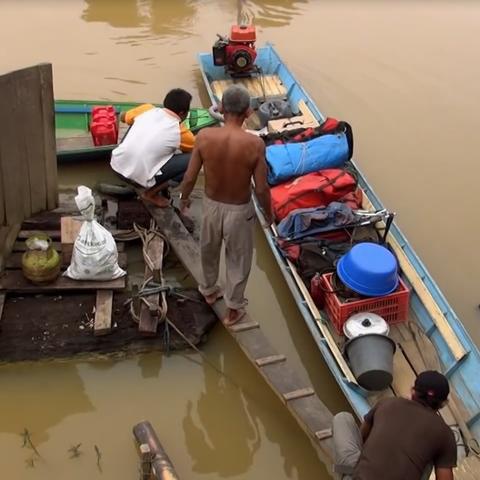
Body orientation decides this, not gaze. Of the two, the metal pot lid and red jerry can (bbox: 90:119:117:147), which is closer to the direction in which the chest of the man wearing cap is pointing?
the metal pot lid

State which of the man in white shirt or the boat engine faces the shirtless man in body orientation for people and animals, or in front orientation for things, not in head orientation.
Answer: the boat engine

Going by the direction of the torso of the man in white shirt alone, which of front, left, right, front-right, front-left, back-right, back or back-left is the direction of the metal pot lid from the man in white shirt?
right

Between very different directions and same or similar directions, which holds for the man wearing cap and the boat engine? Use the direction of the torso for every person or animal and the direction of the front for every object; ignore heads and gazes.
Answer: very different directions

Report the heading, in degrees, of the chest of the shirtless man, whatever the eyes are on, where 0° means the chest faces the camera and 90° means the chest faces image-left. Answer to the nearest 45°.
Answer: approximately 180°

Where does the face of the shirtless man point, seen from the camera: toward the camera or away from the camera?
away from the camera

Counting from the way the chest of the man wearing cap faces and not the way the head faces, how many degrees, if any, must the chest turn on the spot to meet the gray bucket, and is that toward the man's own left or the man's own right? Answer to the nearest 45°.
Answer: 0° — they already face it

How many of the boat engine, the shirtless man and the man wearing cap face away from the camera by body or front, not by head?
2

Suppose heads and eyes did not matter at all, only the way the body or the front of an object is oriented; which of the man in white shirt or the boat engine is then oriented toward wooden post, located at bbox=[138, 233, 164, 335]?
the boat engine

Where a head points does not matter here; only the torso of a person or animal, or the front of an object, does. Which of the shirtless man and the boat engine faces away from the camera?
the shirtless man

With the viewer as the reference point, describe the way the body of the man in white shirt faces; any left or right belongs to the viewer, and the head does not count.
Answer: facing away from the viewer and to the right of the viewer
